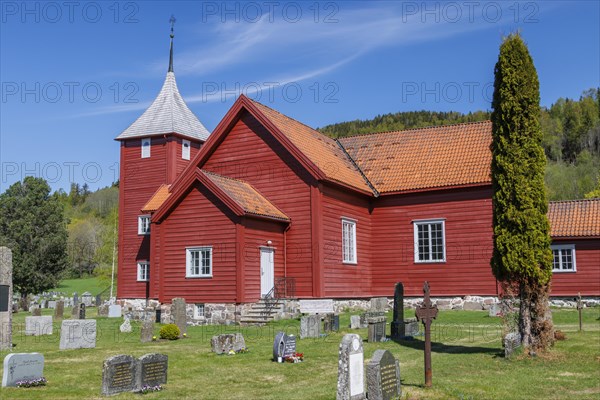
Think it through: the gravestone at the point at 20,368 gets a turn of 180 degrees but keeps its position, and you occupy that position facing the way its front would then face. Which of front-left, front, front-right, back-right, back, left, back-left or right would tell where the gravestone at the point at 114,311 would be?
front-right

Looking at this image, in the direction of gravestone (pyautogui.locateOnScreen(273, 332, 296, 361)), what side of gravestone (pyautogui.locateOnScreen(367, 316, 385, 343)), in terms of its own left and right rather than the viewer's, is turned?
right

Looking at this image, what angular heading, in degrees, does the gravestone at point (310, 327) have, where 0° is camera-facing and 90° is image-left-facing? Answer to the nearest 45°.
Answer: approximately 0°

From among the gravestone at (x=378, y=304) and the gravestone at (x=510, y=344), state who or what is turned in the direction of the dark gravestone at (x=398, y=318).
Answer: the gravestone at (x=378, y=304)

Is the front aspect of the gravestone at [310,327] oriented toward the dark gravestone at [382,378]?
yes

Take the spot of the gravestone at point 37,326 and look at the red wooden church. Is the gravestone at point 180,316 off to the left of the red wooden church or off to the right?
right

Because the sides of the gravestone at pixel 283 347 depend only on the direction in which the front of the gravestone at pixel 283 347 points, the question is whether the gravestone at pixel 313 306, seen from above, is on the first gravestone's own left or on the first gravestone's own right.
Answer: on the first gravestone's own left

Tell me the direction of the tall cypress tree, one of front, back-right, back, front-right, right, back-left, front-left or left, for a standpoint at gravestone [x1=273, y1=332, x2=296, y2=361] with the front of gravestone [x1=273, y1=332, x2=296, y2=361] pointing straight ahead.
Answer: front-left

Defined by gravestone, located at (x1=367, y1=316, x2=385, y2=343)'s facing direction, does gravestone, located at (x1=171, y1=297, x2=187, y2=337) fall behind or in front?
behind

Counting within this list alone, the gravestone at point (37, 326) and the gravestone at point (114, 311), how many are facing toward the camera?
2

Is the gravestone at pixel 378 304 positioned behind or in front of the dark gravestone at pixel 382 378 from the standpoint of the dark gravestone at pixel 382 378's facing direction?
behind

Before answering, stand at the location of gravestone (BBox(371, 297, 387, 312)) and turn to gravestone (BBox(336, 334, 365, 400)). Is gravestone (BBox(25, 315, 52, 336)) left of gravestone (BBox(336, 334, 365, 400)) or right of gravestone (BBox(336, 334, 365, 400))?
right
